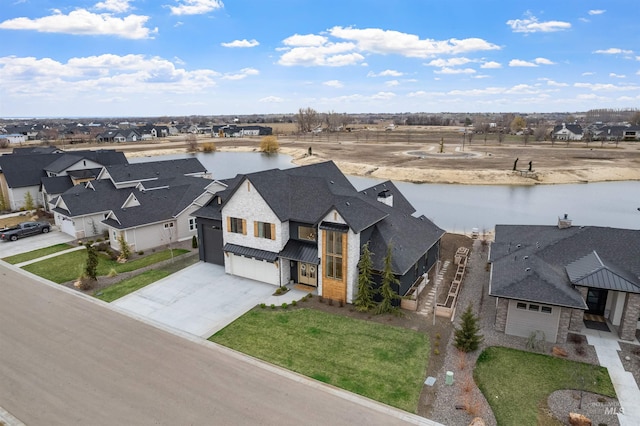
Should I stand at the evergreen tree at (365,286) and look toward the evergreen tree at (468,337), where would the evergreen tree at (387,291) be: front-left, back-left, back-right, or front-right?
front-left

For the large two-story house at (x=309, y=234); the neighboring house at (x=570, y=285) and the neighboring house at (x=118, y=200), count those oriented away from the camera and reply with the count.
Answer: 0

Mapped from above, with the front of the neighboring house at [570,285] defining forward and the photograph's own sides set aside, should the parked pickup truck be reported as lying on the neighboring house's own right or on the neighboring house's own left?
on the neighboring house's own right

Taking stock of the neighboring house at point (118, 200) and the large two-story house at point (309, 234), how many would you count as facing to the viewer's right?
0

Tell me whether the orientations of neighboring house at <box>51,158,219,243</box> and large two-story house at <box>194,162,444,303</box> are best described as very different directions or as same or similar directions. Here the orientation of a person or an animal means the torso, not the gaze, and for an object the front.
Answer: same or similar directions

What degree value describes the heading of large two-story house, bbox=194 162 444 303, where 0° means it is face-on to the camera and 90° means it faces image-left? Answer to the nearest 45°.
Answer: approximately 45°

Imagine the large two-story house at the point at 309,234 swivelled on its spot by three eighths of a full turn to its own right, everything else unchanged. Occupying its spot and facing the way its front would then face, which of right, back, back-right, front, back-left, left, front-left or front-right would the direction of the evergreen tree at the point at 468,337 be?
back-right

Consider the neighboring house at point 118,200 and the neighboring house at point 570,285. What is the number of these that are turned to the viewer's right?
0

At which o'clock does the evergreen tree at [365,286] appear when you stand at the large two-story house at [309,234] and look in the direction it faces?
The evergreen tree is roughly at 9 o'clock from the large two-story house.

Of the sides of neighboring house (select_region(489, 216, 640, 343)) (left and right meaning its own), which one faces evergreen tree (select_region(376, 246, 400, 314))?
right

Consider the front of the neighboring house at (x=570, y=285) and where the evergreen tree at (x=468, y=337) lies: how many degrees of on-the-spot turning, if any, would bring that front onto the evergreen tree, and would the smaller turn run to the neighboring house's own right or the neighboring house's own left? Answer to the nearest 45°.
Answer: approximately 45° to the neighboring house's own right

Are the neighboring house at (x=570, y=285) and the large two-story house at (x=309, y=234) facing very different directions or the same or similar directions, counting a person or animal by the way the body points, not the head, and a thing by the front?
same or similar directions

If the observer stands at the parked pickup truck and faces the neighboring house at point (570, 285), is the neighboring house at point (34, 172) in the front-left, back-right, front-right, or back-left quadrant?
back-left

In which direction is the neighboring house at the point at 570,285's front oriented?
toward the camera

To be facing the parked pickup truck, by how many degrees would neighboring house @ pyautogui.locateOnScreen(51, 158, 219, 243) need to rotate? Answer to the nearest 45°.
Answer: approximately 45° to its right

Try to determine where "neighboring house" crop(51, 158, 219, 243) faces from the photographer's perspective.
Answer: facing the viewer and to the left of the viewer

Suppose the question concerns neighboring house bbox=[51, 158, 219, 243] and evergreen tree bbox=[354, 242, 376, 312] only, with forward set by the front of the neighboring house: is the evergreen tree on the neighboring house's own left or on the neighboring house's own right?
on the neighboring house's own left
